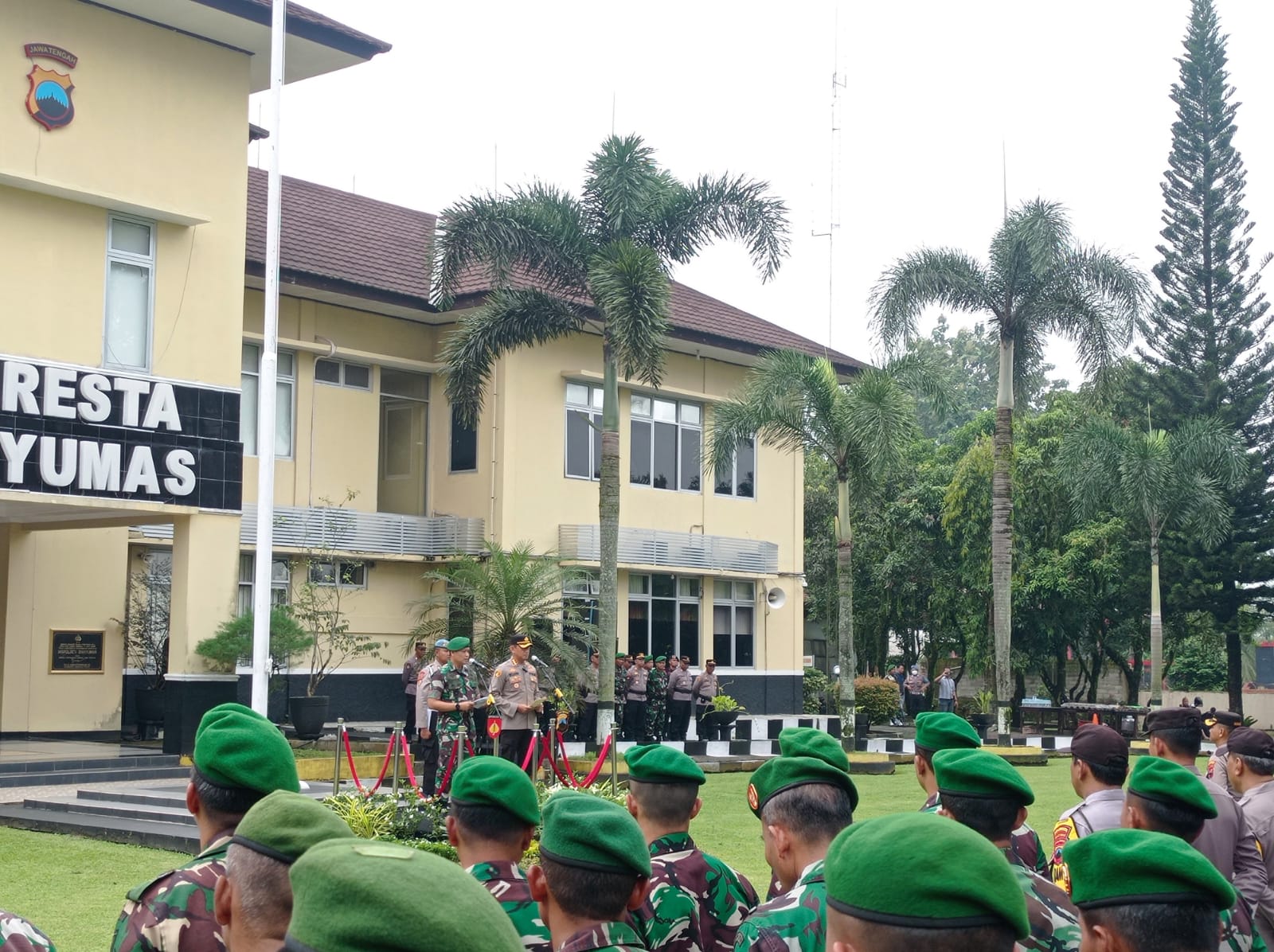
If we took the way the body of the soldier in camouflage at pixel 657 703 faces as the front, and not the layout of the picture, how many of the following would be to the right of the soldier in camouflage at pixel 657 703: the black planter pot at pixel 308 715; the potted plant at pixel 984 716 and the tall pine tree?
1

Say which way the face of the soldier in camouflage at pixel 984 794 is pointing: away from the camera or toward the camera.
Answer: away from the camera

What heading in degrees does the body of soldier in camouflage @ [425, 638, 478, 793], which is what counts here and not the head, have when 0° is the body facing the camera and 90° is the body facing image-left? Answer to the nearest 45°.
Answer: approximately 315°

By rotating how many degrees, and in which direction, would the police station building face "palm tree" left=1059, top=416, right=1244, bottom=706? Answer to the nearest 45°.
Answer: approximately 90° to its left

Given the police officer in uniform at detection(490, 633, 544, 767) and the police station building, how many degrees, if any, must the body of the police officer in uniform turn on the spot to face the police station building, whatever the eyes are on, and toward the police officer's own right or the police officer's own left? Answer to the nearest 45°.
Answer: approximately 180°

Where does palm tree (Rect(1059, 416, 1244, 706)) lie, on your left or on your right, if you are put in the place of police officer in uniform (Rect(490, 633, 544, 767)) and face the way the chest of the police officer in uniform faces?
on your left

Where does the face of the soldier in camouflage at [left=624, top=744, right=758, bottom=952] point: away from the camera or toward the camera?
away from the camera

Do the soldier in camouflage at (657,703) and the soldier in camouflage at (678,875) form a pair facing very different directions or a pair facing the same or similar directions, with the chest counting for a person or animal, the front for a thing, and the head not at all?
very different directions

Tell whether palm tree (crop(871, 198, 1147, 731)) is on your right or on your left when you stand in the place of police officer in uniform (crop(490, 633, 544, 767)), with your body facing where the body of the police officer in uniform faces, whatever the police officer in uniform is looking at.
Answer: on your left

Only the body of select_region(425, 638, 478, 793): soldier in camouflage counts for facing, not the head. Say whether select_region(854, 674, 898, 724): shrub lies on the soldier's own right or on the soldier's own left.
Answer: on the soldier's own left

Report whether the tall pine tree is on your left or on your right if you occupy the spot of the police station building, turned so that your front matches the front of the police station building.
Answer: on your left

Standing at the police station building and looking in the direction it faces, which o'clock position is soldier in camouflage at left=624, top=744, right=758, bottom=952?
The soldier in camouflage is roughly at 1 o'clock from the police station building.

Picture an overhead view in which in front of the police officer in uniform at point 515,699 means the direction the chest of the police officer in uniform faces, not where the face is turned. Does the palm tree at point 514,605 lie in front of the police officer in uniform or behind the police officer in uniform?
behind
